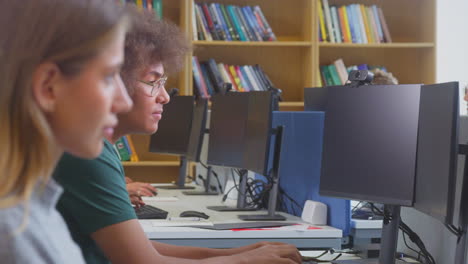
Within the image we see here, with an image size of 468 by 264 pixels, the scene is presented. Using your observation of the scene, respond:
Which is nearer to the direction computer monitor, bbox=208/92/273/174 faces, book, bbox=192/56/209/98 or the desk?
the desk

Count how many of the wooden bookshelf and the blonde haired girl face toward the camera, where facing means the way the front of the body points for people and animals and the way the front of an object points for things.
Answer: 1

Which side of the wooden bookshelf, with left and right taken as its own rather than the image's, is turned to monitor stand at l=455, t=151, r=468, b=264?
front

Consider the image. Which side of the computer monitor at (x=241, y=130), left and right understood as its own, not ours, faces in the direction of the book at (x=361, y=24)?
back

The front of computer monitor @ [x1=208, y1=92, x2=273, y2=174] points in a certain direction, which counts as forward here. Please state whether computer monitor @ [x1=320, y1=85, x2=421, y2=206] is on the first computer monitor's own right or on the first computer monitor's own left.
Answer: on the first computer monitor's own left

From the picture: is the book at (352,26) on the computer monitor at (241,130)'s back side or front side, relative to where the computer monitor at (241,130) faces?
on the back side

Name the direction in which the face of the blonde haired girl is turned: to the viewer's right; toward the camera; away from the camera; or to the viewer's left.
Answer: to the viewer's right

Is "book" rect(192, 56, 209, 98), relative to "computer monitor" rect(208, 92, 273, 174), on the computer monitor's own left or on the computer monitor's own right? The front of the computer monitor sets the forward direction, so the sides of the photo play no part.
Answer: on the computer monitor's own right

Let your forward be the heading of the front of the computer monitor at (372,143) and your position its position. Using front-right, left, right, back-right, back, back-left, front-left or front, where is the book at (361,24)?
back-right
